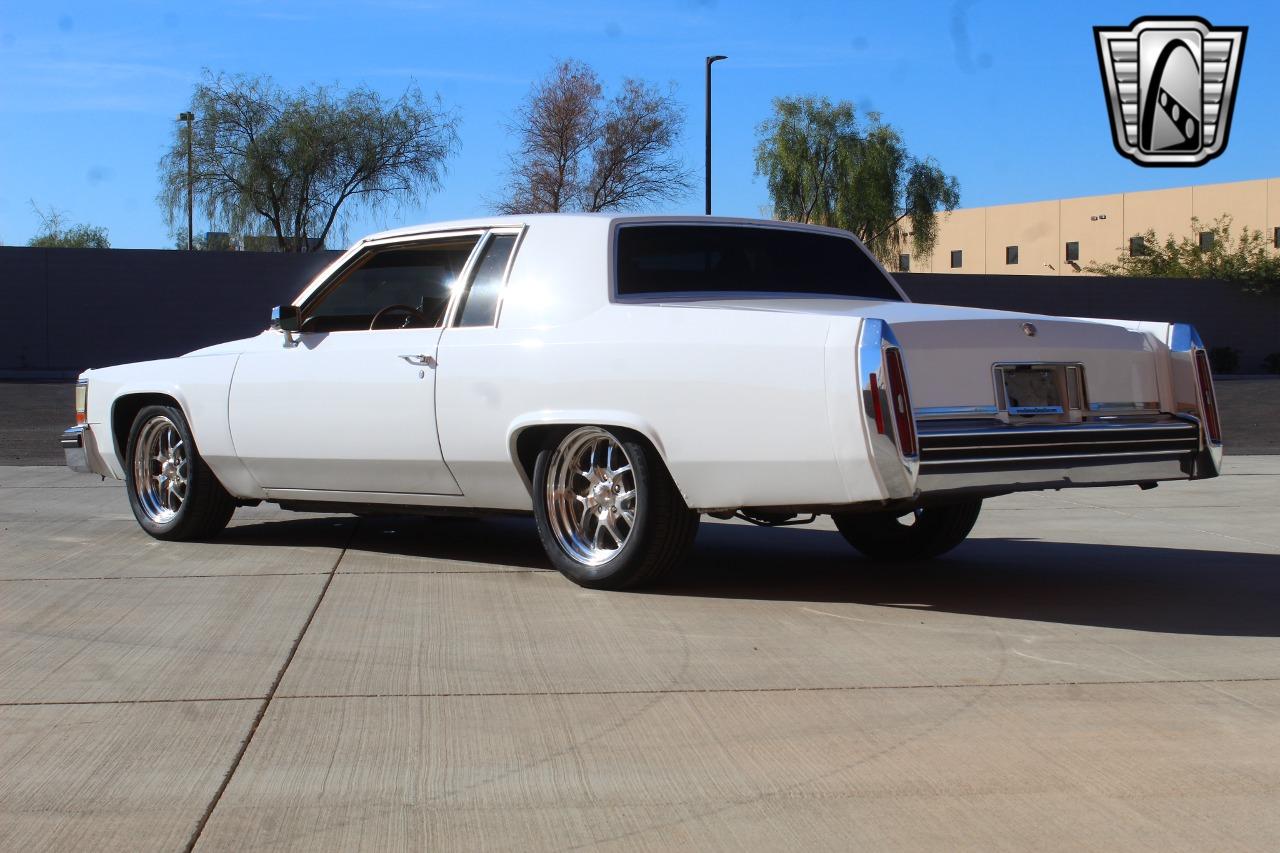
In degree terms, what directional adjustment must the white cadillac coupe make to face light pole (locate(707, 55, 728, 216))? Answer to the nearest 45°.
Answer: approximately 45° to its right

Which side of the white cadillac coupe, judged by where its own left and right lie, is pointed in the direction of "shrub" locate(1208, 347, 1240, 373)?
right

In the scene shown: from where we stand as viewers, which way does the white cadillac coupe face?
facing away from the viewer and to the left of the viewer
